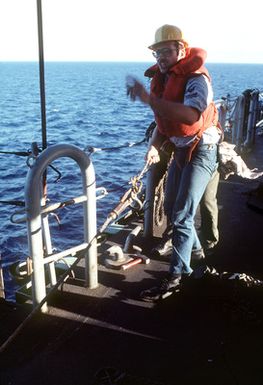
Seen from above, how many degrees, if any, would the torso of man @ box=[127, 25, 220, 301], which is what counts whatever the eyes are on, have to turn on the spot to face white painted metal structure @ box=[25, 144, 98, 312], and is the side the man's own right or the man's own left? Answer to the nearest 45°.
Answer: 0° — they already face it

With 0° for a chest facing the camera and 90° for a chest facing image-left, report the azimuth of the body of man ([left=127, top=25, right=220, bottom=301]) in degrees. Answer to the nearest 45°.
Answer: approximately 45°
